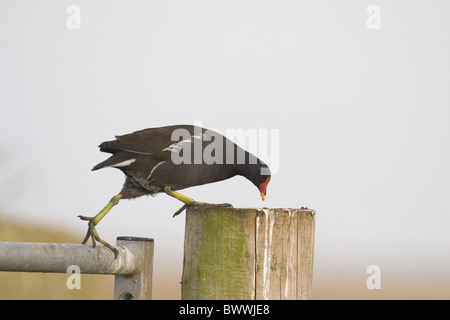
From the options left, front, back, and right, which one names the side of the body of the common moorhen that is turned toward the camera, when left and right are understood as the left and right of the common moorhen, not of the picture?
right
